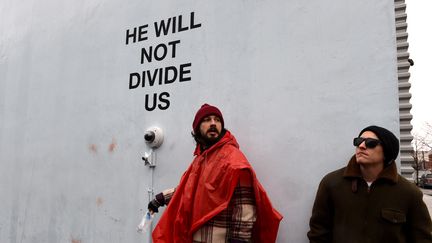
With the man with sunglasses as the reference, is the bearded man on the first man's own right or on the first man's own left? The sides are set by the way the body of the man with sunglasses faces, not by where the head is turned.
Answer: on the first man's own right

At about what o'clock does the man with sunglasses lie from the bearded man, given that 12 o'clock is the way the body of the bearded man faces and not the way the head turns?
The man with sunglasses is roughly at 8 o'clock from the bearded man.

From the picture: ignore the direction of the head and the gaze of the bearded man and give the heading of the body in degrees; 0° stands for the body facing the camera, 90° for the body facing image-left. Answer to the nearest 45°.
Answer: approximately 45°

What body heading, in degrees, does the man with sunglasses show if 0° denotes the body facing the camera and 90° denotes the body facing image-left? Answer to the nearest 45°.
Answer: approximately 0°
